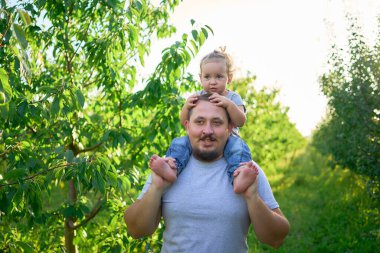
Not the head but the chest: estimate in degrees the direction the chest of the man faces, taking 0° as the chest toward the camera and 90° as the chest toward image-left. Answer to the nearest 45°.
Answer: approximately 0°

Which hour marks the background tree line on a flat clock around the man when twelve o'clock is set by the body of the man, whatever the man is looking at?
The background tree line is roughly at 7 o'clock from the man.

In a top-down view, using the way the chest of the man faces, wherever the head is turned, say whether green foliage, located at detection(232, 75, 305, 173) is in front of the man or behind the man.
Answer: behind
